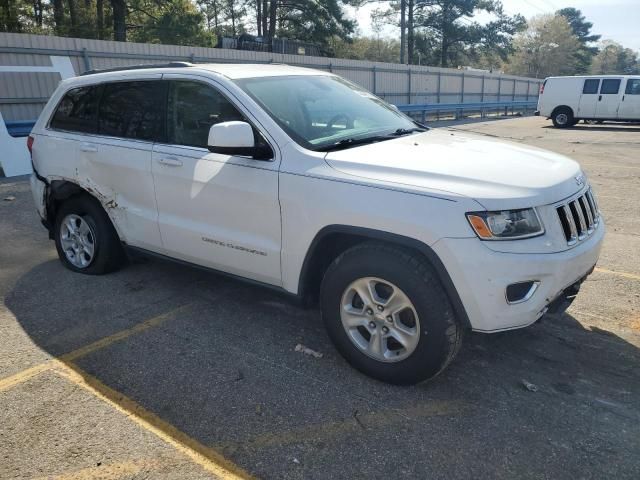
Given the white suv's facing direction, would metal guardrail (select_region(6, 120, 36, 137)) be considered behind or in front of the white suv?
behind

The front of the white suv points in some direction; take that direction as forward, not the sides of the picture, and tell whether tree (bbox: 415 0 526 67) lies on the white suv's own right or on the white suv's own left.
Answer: on the white suv's own left

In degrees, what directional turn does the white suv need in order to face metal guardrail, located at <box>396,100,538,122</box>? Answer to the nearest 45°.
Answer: approximately 135° to its left

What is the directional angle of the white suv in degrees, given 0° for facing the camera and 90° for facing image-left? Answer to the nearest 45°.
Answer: approximately 315°

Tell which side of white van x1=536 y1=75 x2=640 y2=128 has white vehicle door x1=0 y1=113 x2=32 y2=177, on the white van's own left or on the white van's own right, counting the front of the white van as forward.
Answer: on the white van's own right

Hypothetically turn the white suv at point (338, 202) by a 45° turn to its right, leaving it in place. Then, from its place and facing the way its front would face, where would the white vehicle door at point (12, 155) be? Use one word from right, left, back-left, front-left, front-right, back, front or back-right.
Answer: back-right
